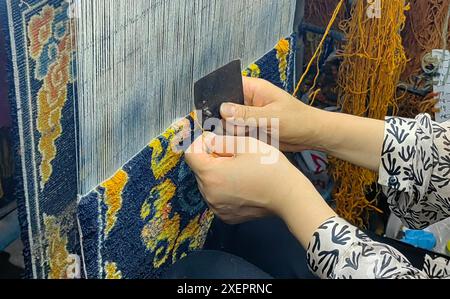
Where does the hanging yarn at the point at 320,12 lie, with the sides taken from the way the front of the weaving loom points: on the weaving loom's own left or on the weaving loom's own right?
on the weaving loom's own left

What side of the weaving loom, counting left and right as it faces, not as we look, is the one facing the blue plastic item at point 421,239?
front

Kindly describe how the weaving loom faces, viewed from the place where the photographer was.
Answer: facing the viewer and to the right of the viewer

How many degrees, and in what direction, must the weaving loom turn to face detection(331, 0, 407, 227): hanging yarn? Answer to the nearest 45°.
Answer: approximately 90° to its left
